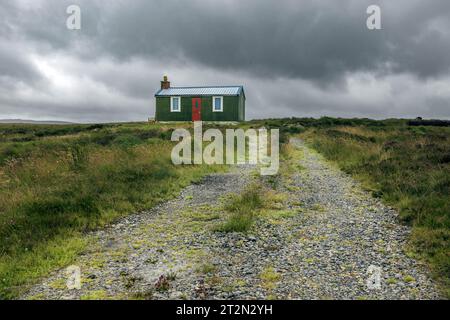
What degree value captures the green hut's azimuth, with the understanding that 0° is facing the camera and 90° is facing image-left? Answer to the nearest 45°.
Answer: approximately 0°
